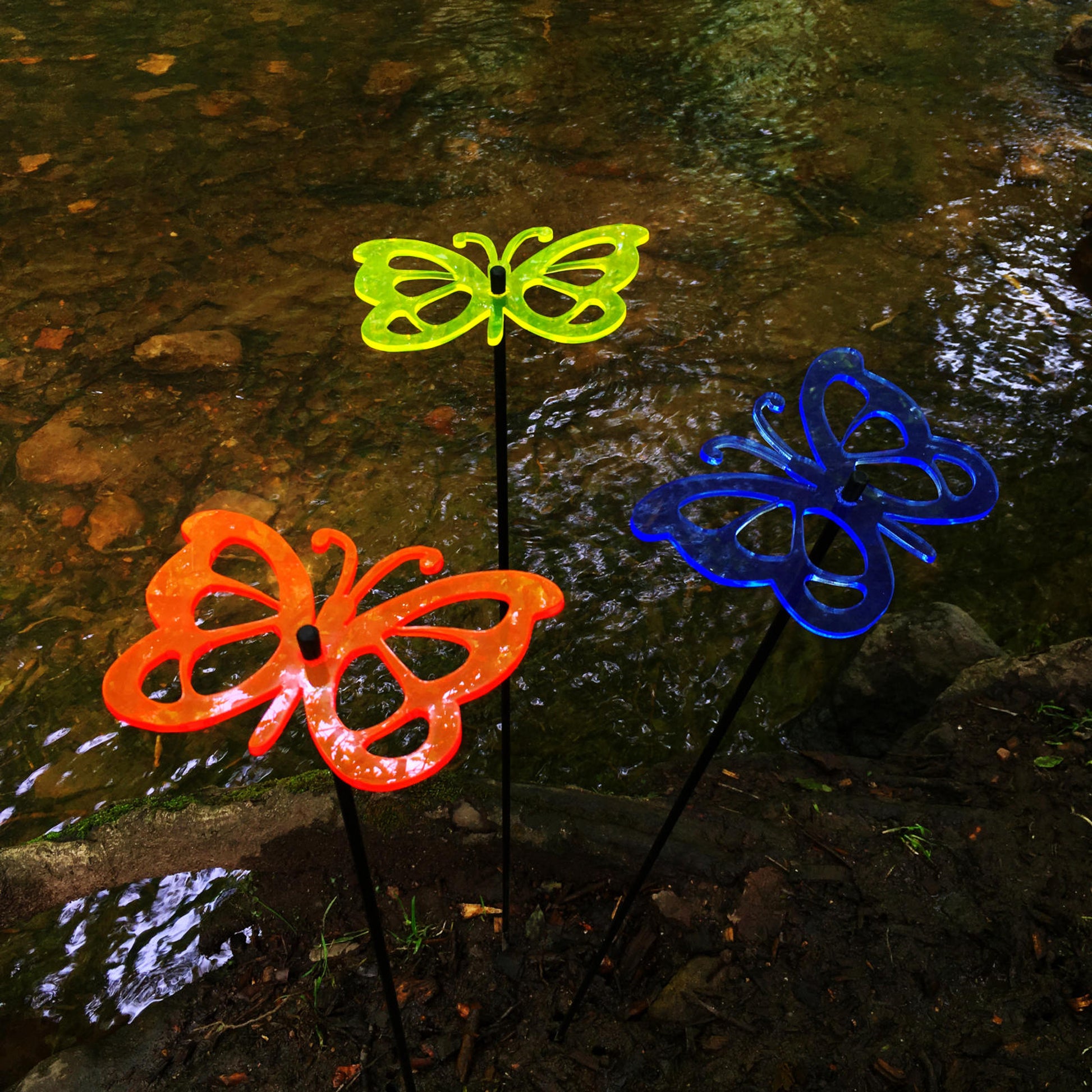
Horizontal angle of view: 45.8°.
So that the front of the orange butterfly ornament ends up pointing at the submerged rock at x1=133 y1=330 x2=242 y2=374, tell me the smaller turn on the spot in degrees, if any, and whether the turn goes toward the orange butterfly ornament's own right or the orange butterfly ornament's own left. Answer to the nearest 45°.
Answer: approximately 45° to the orange butterfly ornament's own left

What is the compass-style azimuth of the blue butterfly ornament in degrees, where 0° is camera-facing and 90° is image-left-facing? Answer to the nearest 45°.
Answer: approximately 135°

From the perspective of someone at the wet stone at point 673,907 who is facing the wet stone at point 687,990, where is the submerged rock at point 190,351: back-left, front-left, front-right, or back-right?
back-right

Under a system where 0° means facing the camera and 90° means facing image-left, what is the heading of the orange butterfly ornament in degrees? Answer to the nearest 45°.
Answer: approximately 225°

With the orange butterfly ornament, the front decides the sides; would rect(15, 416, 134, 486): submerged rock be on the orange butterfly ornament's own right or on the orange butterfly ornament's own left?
on the orange butterfly ornament's own left

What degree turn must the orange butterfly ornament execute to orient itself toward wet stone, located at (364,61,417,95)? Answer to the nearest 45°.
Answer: approximately 45° to its left
